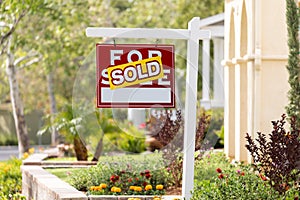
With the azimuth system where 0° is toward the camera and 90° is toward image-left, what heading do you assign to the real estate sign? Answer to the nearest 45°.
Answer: approximately 0°

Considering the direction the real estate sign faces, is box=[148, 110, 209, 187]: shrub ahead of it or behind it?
behind

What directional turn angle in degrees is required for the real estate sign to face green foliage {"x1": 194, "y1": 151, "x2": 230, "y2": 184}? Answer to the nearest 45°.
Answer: approximately 135° to its left

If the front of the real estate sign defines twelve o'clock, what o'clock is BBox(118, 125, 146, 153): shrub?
The shrub is roughly at 6 o'clock from the real estate sign.

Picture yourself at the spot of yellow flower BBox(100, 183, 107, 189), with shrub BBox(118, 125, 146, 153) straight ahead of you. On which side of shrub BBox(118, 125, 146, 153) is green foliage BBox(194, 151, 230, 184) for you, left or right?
right
